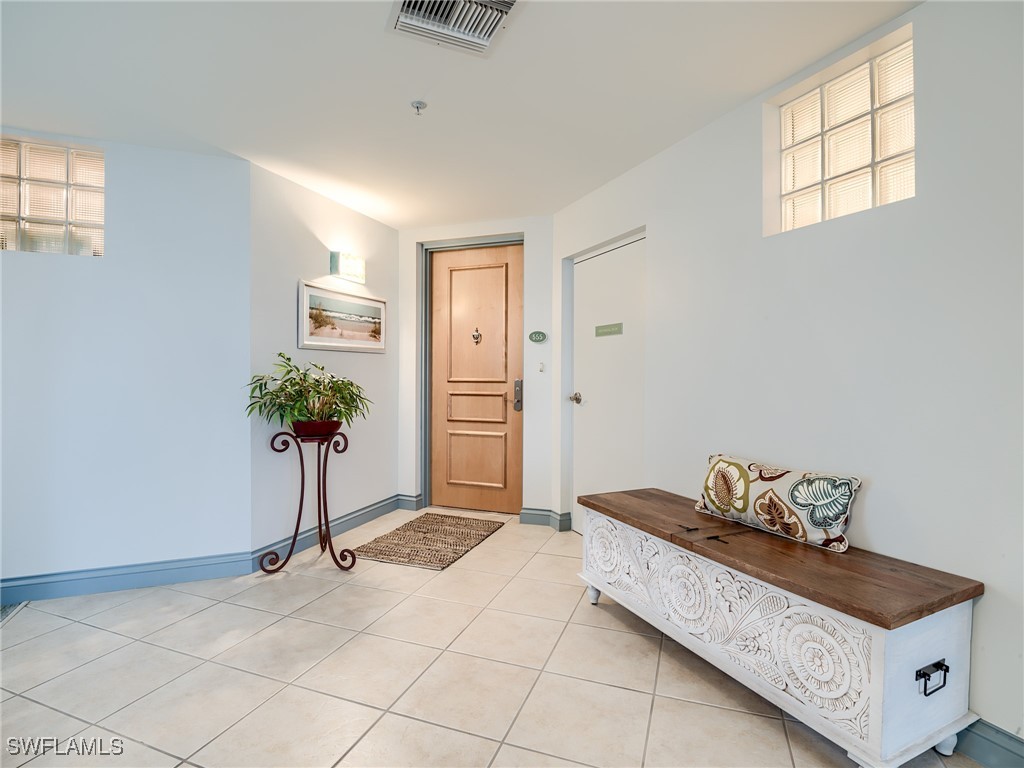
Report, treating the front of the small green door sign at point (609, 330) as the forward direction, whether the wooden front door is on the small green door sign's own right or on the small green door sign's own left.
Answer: on the small green door sign's own right

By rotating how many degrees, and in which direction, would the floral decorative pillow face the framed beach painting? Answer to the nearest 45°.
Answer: approximately 45° to its right

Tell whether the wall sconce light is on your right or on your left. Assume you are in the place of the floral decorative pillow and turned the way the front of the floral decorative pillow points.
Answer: on your right

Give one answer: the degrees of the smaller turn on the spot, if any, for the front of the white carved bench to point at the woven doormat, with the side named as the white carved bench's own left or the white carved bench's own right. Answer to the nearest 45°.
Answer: approximately 90° to the white carved bench's own right

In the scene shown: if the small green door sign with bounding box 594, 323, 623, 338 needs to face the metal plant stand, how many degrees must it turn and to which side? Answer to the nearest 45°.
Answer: approximately 45° to its right

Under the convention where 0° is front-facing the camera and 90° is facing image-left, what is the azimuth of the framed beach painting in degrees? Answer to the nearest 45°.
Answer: approximately 315°

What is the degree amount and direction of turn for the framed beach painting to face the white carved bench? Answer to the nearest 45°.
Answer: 0° — it already faces it

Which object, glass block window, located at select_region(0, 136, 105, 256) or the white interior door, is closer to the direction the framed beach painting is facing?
the white interior door

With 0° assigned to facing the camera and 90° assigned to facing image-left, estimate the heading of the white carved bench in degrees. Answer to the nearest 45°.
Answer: approximately 45°
